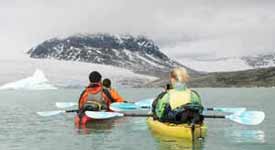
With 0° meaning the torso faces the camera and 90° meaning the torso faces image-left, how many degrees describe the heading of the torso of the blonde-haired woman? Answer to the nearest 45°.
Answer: approximately 180°

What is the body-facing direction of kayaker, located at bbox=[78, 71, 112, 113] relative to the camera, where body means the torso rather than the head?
away from the camera

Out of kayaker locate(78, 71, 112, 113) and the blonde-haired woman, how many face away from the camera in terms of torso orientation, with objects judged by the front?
2

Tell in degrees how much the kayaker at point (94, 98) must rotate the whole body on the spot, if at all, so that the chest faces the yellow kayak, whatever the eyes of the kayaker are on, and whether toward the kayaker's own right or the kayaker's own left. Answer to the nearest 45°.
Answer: approximately 135° to the kayaker's own right
